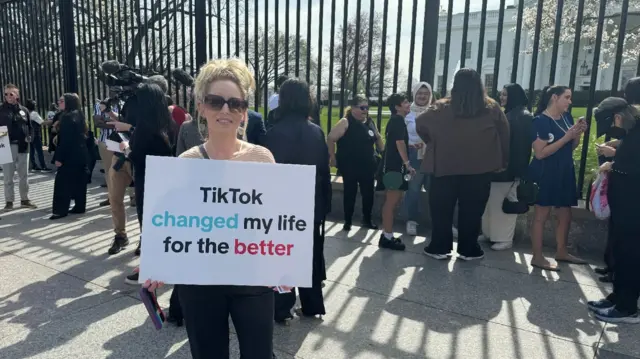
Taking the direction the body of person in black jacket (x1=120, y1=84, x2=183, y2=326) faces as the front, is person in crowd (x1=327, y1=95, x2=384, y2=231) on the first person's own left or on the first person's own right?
on the first person's own right

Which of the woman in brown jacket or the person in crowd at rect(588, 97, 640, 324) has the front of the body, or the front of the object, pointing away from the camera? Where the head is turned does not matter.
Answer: the woman in brown jacket

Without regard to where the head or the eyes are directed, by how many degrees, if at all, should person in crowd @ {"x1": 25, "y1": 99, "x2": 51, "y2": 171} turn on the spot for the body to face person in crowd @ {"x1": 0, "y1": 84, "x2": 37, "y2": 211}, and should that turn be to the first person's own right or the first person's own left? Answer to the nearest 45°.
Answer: approximately 90° to the first person's own right

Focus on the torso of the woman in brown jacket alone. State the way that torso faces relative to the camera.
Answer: away from the camera

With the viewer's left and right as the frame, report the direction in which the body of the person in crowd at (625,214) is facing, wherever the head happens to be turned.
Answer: facing to the left of the viewer
